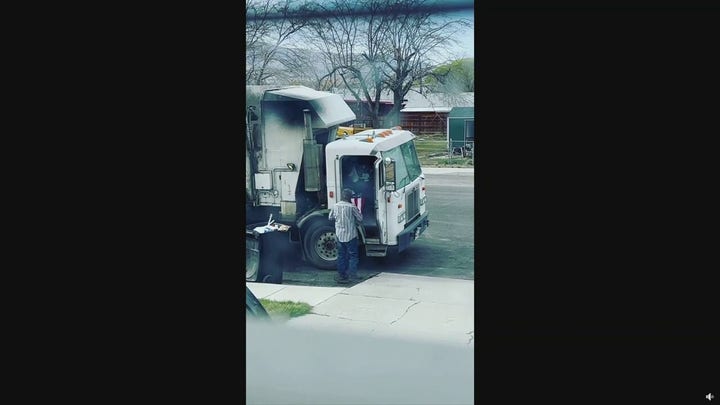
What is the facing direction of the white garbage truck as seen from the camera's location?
facing the viewer and to the right of the viewer

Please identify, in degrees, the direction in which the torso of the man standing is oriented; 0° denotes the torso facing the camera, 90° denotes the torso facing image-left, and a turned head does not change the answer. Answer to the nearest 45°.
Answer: approximately 180°
